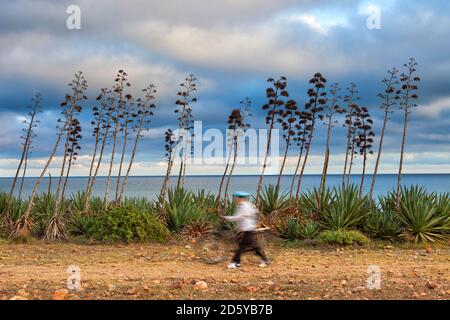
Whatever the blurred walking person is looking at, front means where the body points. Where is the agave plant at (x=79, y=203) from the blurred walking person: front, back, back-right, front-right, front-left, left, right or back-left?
front-right

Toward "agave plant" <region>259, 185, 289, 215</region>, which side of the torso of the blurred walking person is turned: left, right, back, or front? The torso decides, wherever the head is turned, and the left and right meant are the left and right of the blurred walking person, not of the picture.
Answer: right

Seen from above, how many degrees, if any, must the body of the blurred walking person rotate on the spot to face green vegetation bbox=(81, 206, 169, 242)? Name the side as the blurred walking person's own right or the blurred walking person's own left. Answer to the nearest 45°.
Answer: approximately 45° to the blurred walking person's own right

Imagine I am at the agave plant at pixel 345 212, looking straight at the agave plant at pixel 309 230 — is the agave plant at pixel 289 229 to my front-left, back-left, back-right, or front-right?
front-right

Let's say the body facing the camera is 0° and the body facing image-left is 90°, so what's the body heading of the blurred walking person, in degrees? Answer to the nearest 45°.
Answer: approximately 90°

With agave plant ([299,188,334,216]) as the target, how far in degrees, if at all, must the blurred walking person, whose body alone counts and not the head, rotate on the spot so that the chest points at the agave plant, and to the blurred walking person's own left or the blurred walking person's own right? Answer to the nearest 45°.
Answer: approximately 90° to the blurred walking person's own right

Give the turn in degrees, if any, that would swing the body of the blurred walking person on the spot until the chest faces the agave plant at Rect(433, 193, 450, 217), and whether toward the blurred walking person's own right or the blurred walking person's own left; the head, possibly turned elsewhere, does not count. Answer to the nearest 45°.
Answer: approximately 135° to the blurred walking person's own right
